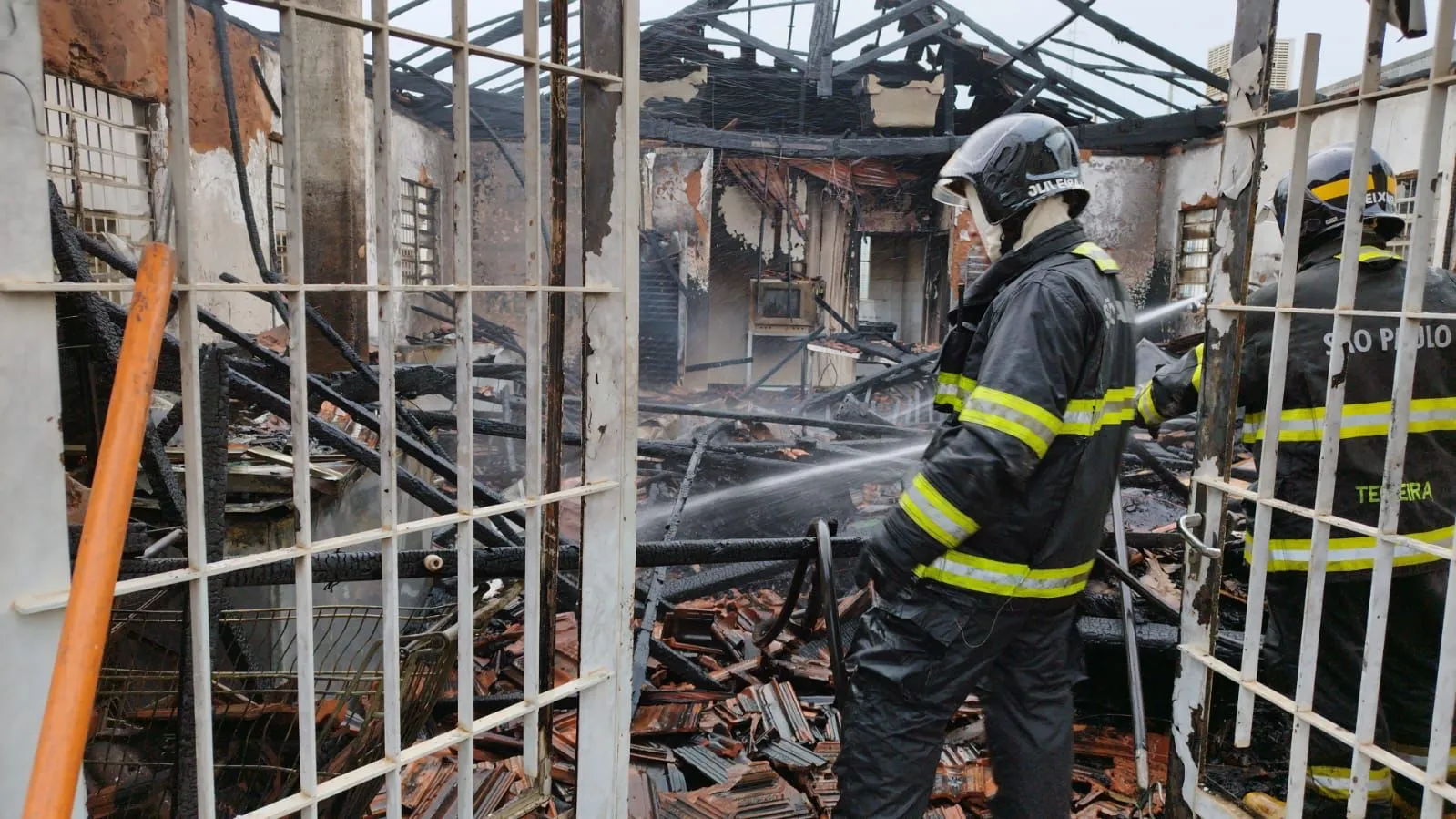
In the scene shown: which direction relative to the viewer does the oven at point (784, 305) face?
toward the camera

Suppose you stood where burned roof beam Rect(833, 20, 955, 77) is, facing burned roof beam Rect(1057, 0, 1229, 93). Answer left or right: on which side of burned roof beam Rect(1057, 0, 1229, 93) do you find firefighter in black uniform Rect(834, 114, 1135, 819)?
right

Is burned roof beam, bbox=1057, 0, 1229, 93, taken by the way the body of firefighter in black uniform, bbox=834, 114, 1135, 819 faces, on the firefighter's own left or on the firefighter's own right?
on the firefighter's own right

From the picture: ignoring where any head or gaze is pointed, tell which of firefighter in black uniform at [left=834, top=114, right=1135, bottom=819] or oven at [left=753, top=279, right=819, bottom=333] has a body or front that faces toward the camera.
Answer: the oven

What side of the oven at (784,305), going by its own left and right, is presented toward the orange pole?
front

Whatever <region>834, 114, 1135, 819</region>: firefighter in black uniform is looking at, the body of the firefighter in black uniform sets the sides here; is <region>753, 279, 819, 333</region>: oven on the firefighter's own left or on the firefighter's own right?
on the firefighter's own right

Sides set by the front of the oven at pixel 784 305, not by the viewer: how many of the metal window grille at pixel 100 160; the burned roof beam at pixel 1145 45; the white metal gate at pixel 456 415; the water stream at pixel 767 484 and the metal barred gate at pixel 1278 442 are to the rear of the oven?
0

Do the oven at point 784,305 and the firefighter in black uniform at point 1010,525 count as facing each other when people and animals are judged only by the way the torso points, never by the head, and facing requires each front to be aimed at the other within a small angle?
no

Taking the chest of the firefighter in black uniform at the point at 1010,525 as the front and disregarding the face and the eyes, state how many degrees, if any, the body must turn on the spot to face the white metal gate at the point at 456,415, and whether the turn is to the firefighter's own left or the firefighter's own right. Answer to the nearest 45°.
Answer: approximately 45° to the firefighter's own left

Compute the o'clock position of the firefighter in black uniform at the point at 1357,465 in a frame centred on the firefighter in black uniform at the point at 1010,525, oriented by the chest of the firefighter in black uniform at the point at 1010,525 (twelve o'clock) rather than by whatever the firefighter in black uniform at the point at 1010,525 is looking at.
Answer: the firefighter in black uniform at the point at 1357,465 is roughly at 5 o'clock from the firefighter in black uniform at the point at 1010,525.

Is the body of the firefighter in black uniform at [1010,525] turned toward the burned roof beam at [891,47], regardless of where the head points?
no

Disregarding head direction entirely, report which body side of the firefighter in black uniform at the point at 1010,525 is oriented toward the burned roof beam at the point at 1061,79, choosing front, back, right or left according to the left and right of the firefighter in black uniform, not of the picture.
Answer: right

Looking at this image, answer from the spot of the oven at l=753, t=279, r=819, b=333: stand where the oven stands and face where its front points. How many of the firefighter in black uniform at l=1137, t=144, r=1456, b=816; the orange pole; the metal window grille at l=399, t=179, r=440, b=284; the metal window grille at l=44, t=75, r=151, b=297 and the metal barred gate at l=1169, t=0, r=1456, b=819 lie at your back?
0

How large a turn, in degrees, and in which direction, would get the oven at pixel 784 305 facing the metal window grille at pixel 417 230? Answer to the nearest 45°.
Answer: approximately 45° to its right
